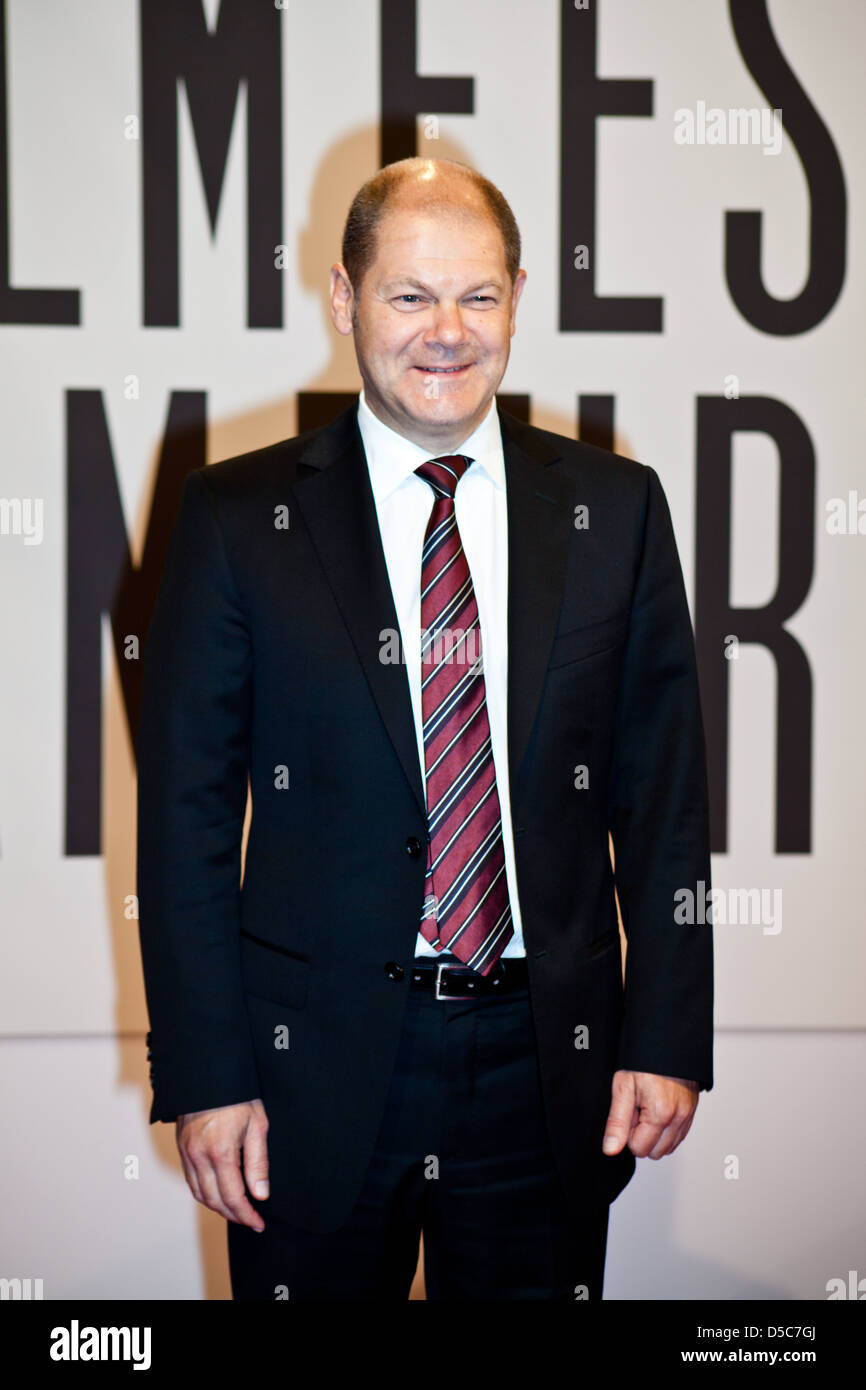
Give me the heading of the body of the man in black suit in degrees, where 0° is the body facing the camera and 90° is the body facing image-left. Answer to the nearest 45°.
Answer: approximately 0°
